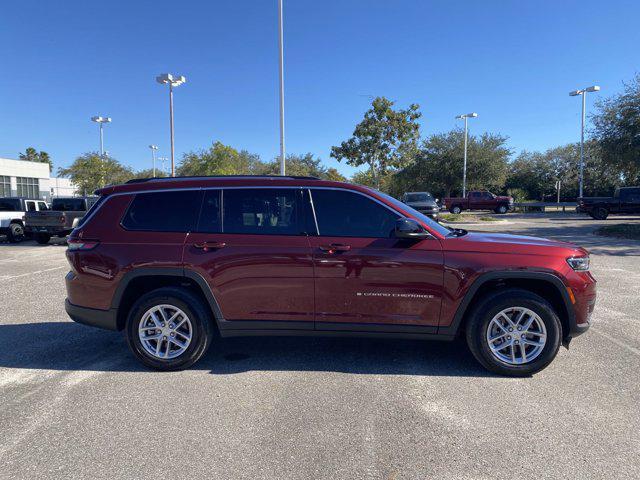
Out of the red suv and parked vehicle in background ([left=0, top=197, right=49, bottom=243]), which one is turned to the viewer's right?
the red suv

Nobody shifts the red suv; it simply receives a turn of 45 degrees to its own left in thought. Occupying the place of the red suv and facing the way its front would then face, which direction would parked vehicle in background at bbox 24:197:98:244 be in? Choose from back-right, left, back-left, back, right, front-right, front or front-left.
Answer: left

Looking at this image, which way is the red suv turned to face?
to the viewer's right

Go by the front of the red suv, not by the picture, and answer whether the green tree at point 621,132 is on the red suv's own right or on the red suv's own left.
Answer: on the red suv's own left
